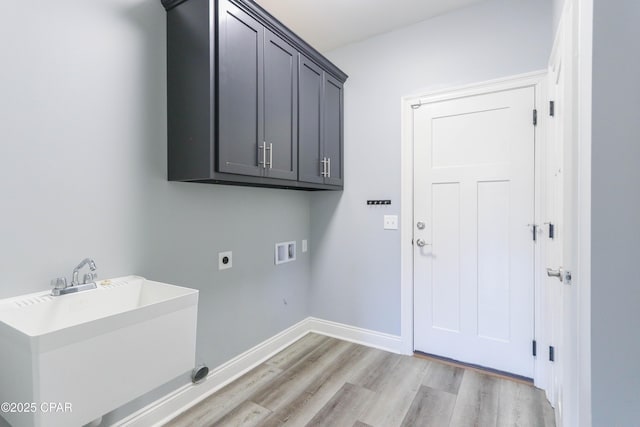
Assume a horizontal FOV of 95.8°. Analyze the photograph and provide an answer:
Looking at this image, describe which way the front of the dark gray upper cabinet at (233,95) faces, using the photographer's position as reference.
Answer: facing the viewer and to the right of the viewer

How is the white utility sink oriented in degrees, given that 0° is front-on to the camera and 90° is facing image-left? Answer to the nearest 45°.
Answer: approximately 315°

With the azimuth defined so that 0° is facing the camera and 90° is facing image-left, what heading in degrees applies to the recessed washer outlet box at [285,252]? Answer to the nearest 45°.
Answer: approximately 315°

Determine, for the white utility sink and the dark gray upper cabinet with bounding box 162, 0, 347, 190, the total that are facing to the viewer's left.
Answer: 0
